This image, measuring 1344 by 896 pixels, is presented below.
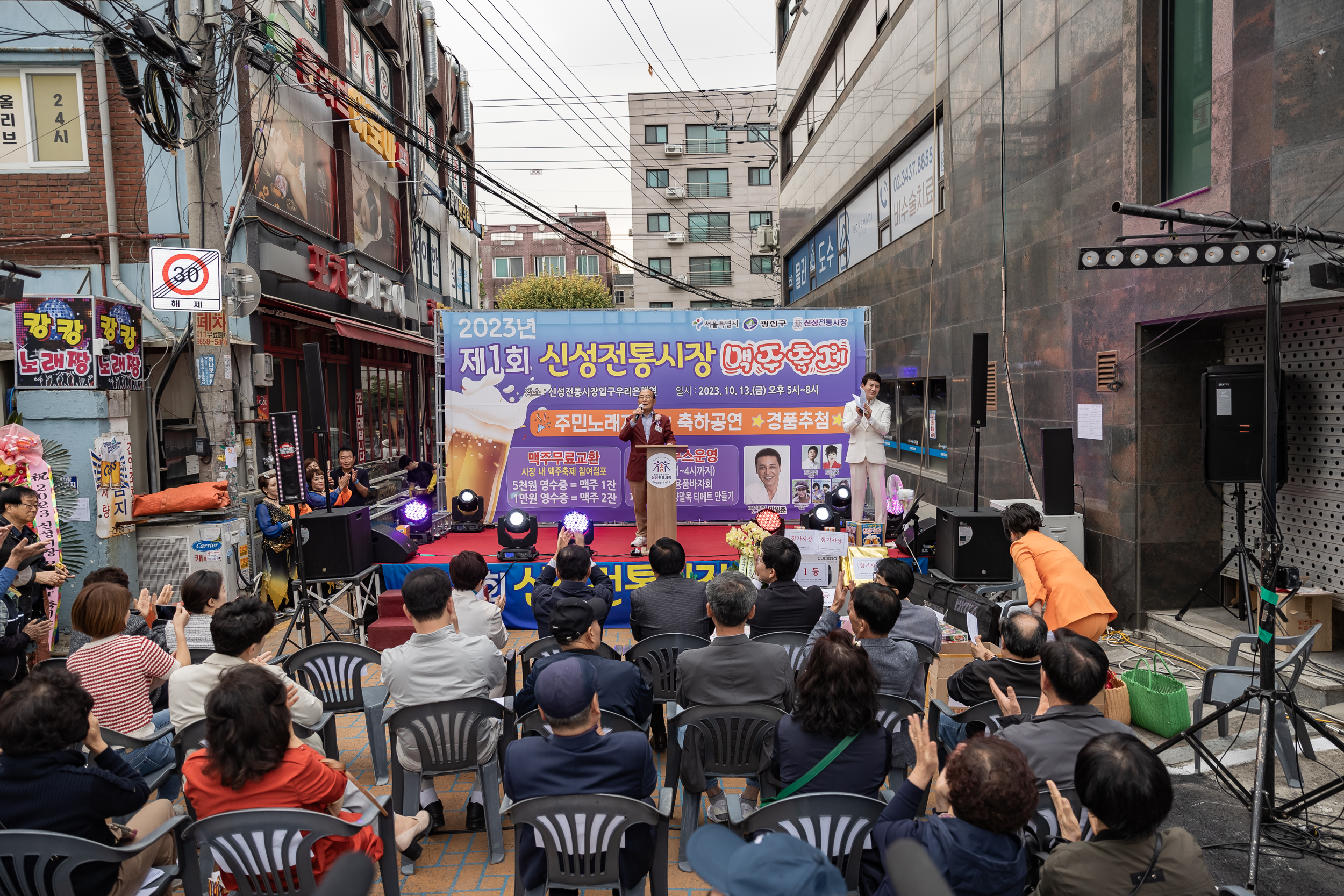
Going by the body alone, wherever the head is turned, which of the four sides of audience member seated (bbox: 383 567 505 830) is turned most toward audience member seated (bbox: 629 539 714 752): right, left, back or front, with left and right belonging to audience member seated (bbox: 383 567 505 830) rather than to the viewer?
right

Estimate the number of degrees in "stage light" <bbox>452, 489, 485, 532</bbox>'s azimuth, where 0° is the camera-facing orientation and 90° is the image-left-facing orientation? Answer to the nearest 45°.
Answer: approximately 0°

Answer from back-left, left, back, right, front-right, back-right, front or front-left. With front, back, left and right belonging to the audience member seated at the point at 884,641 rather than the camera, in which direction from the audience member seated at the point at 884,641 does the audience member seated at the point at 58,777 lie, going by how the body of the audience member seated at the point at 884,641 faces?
left

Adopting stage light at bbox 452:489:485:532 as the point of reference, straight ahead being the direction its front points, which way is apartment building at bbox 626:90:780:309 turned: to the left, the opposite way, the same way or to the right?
the same way

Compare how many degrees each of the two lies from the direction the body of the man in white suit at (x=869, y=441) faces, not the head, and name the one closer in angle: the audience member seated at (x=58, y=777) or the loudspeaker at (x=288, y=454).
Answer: the audience member seated

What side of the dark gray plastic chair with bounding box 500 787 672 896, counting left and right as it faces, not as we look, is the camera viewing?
back

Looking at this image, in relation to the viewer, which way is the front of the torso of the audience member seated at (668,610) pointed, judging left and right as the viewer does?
facing away from the viewer

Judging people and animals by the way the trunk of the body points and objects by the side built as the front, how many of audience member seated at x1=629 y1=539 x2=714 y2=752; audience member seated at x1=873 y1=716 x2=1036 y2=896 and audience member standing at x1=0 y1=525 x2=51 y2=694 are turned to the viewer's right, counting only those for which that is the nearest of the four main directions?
1

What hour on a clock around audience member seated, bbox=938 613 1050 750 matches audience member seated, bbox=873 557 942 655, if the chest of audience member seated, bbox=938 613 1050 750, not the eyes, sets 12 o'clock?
audience member seated, bbox=873 557 942 655 is roughly at 12 o'clock from audience member seated, bbox=938 613 1050 750.

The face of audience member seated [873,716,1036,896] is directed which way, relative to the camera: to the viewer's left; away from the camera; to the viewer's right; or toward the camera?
away from the camera

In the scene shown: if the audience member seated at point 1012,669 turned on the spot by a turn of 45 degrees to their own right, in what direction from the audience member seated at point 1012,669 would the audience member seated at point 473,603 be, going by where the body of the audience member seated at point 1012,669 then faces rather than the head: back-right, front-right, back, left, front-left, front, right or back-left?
left

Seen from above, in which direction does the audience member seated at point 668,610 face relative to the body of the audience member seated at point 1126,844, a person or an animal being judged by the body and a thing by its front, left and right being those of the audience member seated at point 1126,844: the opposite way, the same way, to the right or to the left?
the same way

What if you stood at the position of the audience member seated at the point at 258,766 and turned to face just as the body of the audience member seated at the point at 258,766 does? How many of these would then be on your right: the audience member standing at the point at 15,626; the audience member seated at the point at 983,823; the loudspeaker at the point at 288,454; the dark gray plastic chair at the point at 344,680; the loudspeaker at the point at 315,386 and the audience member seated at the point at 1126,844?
2

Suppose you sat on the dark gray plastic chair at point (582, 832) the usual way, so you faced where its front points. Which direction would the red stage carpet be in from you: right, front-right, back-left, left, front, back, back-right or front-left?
front

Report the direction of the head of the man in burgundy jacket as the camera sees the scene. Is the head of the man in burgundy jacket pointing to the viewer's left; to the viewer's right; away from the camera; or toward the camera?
toward the camera

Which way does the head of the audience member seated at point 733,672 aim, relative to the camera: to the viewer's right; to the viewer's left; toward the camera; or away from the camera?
away from the camera

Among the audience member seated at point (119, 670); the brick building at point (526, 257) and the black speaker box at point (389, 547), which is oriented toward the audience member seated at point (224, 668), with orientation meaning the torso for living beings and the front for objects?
the brick building

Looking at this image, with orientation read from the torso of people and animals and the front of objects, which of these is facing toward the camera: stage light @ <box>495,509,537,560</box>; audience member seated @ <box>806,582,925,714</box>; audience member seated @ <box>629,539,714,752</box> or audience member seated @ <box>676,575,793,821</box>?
the stage light

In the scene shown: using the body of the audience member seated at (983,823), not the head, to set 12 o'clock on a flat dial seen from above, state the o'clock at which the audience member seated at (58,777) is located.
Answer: the audience member seated at (58,777) is roughly at 10 o'clock from the audience member seated at (983,823).

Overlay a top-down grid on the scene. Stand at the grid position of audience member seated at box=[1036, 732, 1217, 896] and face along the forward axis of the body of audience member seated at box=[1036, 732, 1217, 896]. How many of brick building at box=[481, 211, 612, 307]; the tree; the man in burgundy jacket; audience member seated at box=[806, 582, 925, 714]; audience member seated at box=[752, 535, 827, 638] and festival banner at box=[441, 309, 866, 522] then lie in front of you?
6

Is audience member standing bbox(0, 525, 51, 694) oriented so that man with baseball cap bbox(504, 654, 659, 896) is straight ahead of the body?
no

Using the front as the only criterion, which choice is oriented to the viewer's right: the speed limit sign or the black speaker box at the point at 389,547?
the black speaker box

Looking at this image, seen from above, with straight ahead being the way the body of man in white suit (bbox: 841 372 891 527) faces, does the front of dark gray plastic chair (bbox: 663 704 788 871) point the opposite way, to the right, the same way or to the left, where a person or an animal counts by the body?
the opposite way

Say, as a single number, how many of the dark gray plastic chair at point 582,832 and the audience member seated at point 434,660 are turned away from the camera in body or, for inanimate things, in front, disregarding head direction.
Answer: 2

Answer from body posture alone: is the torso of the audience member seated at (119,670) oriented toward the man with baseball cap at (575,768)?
no
